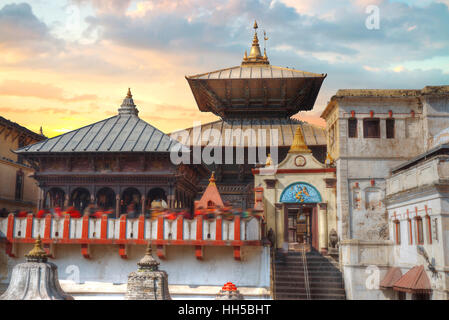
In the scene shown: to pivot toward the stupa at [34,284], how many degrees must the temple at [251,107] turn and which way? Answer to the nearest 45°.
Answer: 0° — it already faces it

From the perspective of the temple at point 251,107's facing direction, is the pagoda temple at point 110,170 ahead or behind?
ahead

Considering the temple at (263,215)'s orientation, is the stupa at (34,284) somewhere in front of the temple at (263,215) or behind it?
in front

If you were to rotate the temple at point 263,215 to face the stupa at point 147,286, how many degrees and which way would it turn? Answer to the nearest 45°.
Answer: approximately 45° to its right

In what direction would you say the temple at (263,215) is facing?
toward the camera

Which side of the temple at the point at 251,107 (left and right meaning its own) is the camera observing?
front

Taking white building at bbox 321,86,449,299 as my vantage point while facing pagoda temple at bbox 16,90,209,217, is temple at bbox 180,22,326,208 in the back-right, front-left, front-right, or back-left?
front-right
